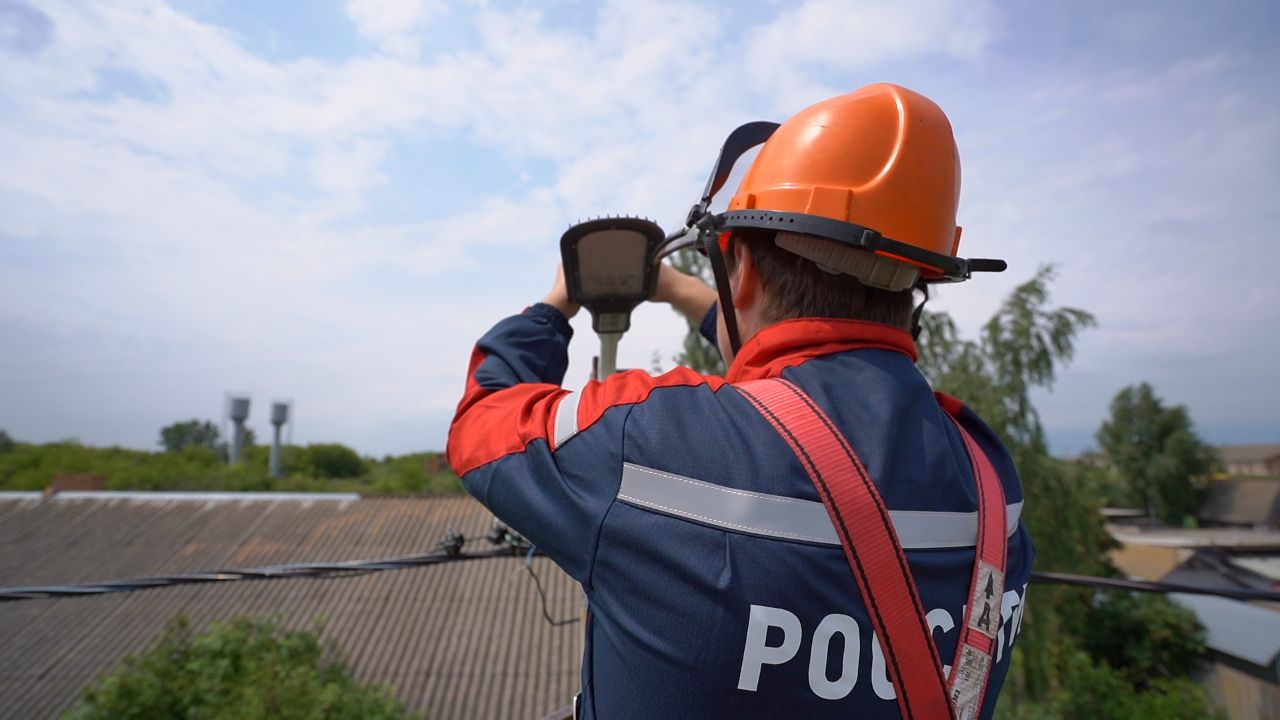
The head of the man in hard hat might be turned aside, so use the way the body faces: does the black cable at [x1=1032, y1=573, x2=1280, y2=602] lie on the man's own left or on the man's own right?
on the man's own right

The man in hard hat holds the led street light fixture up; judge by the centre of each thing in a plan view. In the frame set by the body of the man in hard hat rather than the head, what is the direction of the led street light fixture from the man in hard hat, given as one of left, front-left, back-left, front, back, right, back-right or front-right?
front

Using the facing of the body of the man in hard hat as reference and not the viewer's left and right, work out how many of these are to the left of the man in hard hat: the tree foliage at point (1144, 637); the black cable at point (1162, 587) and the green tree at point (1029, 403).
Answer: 0

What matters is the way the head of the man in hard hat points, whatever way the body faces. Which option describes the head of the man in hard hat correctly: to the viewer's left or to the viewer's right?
to the viewer's left

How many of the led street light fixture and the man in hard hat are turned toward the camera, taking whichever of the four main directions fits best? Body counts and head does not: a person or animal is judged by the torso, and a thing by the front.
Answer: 1

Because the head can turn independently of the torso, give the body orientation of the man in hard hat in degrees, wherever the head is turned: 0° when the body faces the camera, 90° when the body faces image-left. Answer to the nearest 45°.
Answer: approximately 135°

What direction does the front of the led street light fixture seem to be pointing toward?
toward the camera

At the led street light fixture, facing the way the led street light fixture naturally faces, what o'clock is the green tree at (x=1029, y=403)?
The green tree is roughly at 7 o'clock from the led street light fixture.

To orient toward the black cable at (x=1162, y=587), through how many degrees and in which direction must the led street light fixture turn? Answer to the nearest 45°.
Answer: approximately 135° to its left

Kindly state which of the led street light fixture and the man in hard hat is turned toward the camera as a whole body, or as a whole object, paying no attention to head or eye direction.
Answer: the led street light fixture

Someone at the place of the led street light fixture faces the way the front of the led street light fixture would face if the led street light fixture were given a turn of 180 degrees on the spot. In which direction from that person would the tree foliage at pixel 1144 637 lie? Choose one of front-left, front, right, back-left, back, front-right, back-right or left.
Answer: front-right

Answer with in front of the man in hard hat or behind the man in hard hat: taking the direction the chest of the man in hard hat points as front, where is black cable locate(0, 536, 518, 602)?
in front
